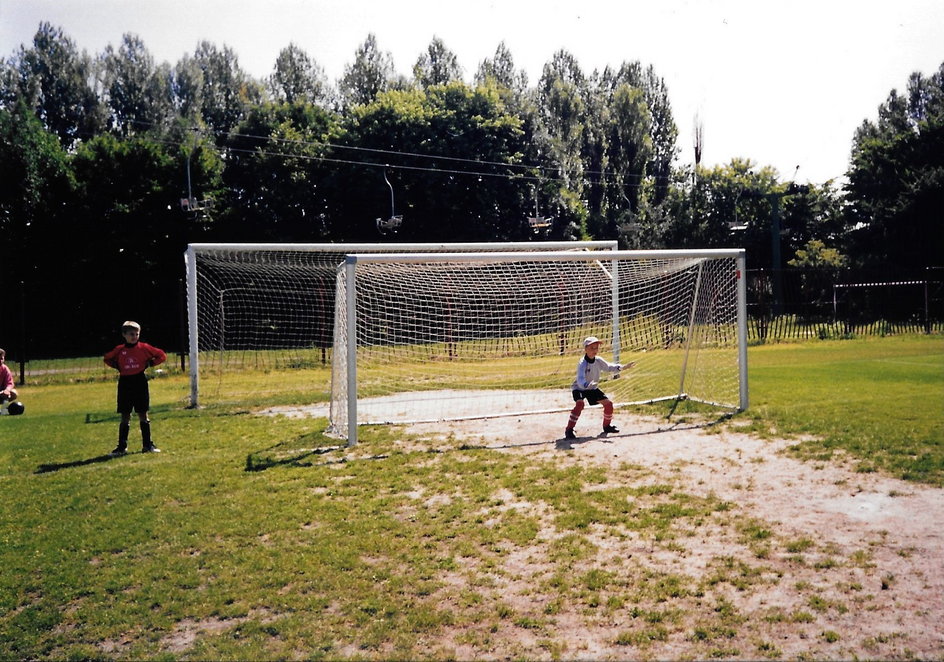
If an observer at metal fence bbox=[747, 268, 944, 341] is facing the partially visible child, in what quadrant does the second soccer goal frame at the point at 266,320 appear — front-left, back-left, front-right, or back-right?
front-left

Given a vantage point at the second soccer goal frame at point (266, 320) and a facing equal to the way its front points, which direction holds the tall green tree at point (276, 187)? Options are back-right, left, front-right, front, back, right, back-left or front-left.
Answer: back

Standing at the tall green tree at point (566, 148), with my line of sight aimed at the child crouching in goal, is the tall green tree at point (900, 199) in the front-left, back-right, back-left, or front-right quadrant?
front-left

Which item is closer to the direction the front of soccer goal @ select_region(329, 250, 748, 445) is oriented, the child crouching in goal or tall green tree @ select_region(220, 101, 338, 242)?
the child crouching in goal

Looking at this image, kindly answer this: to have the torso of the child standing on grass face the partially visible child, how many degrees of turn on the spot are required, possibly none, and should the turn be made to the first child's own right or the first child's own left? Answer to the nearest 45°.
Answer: approximately 135° to the first child's own right

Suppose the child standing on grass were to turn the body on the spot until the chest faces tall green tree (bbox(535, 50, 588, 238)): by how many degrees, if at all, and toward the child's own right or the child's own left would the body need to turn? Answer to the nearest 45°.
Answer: approximately 135° to the child's own left

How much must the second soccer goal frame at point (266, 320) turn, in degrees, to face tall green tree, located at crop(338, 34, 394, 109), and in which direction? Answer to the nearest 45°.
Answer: approximately 180°

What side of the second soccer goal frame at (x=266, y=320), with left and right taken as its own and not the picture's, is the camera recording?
front

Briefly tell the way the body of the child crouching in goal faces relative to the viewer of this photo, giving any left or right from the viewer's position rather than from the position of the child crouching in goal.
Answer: facing the viewer and to the right of the viewer

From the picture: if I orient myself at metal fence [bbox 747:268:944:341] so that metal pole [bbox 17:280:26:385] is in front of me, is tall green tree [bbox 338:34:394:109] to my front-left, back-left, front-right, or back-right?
front-right

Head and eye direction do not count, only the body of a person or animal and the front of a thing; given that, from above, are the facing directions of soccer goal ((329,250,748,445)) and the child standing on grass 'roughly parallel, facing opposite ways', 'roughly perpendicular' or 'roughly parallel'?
roughly parallel

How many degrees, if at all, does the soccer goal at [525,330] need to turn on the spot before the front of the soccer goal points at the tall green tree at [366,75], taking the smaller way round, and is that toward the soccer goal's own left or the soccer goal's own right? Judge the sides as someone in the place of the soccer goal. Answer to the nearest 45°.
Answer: approximately 135° to the soccer goal's own left

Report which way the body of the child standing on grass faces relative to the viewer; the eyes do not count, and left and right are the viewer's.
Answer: facing the viewer

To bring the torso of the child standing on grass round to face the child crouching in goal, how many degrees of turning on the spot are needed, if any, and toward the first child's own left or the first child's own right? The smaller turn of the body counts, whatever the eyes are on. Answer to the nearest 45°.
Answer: approximately 90° to the first child's own left
